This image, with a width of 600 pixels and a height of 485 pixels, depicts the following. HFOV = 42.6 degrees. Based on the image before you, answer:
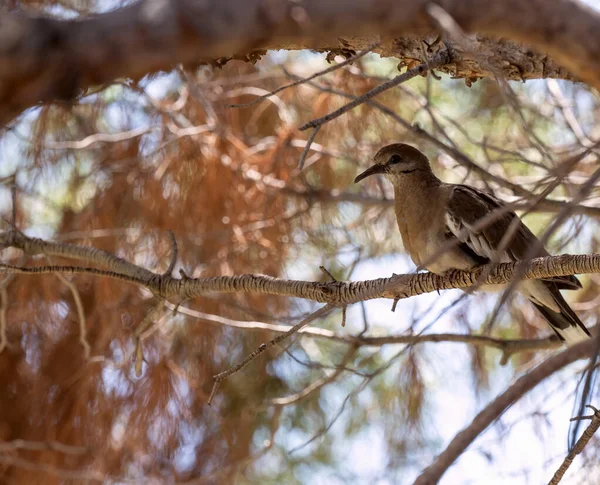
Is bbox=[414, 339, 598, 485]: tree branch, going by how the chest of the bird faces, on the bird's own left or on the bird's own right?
on the bird's own left

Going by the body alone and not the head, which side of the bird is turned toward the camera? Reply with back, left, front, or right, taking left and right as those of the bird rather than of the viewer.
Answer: left

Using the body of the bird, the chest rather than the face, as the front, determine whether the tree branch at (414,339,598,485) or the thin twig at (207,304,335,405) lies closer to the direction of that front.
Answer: the thin twig

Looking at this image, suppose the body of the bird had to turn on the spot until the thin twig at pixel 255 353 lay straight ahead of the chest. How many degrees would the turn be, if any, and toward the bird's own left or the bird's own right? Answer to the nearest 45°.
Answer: approximately 45° to the bird's own left
